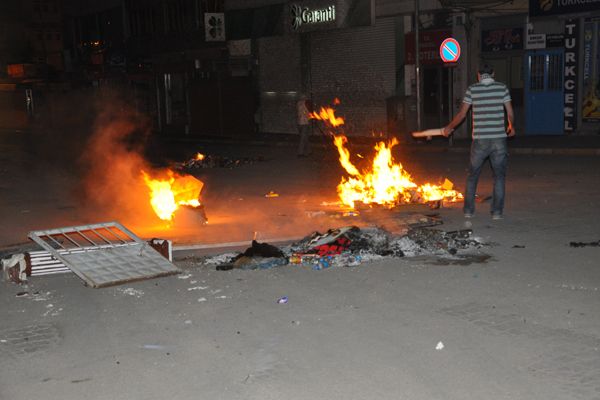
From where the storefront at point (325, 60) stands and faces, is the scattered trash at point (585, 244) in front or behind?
in front

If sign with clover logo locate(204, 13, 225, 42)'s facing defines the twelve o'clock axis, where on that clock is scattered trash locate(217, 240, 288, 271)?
The scattered trash is roughly at 12 o'clock from the sign with clover logo.

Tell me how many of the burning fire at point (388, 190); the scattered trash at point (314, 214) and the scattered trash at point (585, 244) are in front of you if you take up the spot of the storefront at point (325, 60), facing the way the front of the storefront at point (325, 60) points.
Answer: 3

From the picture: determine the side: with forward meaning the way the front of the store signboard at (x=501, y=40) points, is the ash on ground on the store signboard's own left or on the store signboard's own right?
on the store signboard's own right

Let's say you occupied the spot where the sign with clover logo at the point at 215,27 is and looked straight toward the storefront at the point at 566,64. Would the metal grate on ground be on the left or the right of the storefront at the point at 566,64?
right

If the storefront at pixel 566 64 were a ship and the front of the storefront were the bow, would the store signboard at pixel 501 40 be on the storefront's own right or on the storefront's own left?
on the storefront's own right

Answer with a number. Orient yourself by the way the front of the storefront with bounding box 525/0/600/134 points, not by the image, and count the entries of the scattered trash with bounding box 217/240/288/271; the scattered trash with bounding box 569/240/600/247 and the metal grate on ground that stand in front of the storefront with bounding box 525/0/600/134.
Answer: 3
